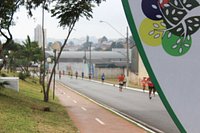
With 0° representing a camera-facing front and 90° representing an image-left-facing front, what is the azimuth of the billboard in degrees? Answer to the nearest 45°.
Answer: approximately 0°
